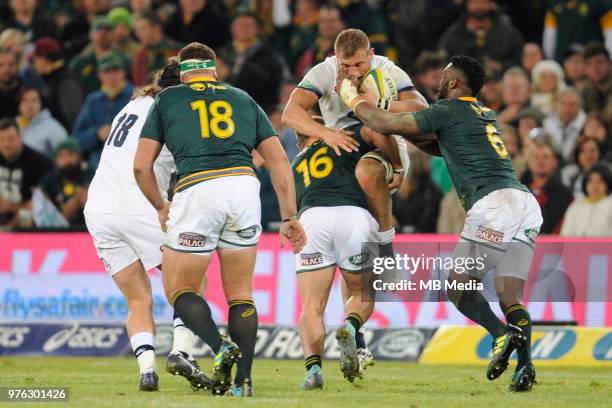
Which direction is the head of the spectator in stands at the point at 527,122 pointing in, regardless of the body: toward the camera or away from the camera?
toward the camera

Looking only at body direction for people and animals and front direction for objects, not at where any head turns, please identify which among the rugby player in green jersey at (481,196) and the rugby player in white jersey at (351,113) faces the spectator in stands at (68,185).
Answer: the rugby player in green jersey

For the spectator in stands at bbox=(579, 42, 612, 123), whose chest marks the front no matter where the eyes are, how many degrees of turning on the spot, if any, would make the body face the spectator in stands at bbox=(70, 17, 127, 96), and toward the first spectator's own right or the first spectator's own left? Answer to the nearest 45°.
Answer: approximately 90° to the first spectator's own right

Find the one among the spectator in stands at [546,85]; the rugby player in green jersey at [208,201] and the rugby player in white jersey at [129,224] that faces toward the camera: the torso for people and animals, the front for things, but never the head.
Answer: the spectator in stands

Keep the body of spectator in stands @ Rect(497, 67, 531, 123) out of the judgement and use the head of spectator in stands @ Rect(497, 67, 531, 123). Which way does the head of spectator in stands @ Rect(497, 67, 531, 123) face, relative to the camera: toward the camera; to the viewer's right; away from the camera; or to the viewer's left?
toward the camera

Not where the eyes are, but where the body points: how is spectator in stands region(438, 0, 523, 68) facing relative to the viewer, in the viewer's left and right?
facing the viewer

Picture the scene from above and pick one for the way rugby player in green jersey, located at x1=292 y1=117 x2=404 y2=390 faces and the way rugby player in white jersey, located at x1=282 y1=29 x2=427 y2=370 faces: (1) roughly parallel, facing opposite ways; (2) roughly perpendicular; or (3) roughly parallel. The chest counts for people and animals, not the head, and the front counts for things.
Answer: roughly parallel, facing opposite ways

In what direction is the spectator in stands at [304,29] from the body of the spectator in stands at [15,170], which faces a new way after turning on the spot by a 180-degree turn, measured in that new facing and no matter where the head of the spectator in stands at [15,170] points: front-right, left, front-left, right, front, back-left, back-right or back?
right

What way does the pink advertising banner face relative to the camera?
toward the camera

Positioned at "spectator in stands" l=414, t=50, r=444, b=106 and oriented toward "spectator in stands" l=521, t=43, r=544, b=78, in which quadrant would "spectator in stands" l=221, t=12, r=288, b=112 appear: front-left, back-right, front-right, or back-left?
back-left

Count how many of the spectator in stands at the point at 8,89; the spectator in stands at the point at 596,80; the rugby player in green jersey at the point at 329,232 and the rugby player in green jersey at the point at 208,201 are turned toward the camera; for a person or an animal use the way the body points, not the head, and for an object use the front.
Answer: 2

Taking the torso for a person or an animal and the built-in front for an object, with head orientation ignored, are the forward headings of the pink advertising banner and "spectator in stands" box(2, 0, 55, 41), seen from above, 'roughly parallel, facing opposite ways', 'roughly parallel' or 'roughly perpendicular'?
roughly parallel

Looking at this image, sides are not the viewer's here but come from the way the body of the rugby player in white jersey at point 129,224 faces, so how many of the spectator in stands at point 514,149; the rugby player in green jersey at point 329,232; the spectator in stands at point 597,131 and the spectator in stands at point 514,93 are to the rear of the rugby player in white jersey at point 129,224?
0

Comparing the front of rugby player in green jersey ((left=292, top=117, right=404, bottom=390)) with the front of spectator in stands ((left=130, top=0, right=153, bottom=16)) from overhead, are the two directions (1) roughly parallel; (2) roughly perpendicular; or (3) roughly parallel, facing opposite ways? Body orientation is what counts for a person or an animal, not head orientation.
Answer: roughly parallel, facing opposite ways

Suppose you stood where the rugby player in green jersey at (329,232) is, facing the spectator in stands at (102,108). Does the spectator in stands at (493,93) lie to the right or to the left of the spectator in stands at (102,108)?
right

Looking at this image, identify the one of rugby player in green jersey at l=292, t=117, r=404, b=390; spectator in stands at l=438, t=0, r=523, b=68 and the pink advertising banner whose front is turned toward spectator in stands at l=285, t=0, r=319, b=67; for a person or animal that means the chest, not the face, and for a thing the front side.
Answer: the rugby player in green jersey

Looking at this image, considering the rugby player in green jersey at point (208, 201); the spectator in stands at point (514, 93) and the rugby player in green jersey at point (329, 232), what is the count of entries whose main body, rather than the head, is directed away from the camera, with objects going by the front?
2

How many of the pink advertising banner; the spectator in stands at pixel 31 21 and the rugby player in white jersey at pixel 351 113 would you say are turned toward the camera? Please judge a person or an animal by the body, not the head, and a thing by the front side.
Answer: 3

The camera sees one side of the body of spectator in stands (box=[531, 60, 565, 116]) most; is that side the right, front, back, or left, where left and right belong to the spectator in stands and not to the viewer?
front
